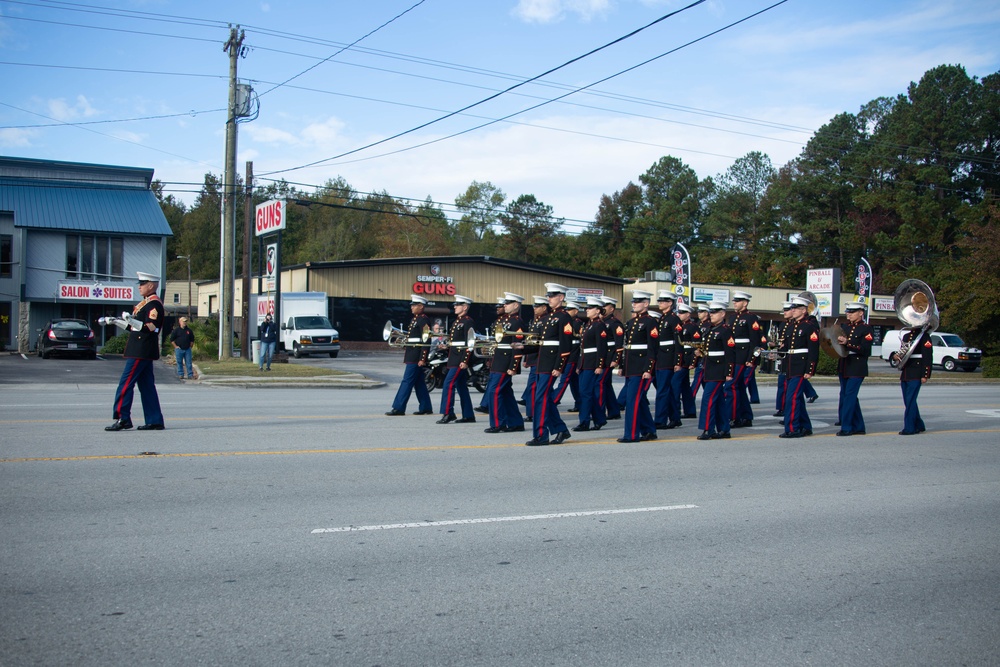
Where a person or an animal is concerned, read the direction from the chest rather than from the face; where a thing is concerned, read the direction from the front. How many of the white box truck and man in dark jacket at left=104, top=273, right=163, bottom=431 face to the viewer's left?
1

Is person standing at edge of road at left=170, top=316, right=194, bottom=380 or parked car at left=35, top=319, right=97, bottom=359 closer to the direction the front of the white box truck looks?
the person standing at edge of road

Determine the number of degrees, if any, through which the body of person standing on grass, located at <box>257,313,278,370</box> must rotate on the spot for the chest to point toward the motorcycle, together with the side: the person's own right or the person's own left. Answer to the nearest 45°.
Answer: approximately 45° to the person's own left

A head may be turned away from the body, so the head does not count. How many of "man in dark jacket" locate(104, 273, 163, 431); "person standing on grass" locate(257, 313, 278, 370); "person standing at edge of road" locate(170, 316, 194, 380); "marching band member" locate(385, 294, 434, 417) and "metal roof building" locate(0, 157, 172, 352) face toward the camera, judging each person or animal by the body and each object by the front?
3

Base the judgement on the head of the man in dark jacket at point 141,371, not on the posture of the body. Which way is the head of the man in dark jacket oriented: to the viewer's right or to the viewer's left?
to the viewer's left

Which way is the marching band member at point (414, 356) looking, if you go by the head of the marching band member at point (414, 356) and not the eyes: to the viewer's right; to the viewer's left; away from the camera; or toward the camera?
to the viewer's left

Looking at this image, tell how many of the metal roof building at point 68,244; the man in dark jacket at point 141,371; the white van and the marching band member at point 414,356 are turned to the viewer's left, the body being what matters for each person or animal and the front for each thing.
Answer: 2

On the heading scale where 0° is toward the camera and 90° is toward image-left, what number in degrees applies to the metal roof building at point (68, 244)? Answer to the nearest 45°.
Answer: approximately 0°

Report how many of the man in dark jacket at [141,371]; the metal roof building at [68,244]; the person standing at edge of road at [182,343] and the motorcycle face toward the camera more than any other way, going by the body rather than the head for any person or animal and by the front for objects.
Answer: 2

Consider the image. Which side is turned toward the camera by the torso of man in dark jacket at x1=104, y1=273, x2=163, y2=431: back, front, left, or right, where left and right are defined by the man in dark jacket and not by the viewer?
left

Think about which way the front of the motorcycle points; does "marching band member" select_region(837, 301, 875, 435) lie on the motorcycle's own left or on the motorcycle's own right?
on the motorcycle's own left

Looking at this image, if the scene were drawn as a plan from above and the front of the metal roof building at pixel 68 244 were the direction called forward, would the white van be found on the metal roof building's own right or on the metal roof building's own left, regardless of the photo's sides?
on the metal roof building's own left

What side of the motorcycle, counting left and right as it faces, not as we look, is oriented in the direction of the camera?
left

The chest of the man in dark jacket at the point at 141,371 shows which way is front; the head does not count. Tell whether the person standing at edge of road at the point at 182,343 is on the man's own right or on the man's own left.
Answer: on the man's own right
